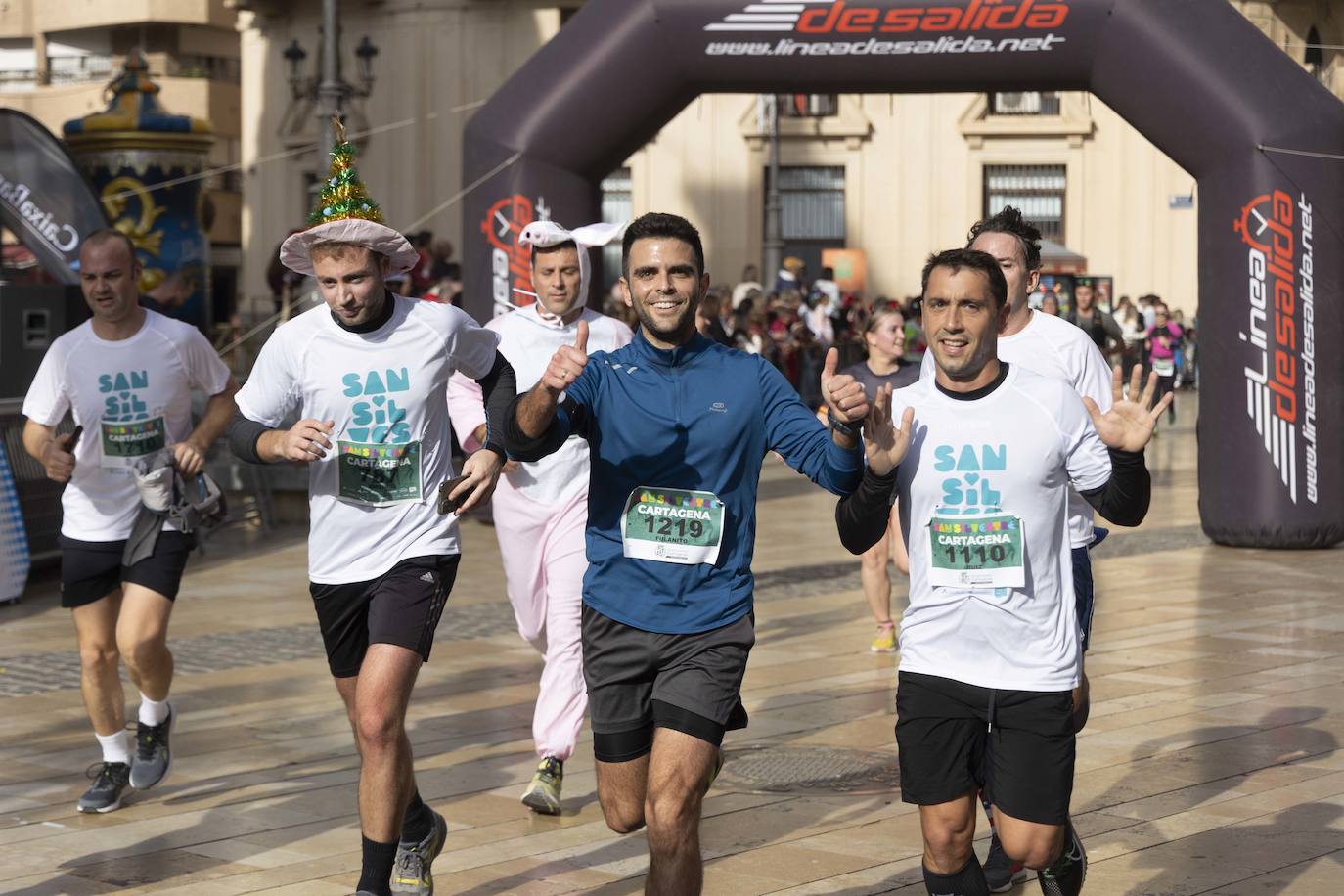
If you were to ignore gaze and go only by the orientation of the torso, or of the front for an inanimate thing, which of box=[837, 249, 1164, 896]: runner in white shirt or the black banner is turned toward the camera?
the runner in white shirt

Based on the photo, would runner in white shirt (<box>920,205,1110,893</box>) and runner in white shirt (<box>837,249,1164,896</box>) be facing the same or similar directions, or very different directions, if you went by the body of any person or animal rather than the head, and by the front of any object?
same or similar directions

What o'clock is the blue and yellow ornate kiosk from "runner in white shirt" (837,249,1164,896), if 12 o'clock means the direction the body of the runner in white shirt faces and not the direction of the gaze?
The blue and yellow ornate kiosk is roughly at 5 o'clock from the runner in white shirt.

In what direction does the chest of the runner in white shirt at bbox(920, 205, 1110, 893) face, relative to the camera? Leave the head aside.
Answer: toward the camera

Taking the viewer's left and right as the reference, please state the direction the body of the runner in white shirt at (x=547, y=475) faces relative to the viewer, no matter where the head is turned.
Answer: facing the viewer

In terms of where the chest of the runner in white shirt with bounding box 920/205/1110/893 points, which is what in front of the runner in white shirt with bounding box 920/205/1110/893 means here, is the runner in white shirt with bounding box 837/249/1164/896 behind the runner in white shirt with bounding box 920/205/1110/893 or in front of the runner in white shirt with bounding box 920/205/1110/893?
in front

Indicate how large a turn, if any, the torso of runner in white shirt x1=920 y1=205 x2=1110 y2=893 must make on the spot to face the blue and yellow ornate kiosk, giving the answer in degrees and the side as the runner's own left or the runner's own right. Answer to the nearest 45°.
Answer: approximately 135° to the runner's own right

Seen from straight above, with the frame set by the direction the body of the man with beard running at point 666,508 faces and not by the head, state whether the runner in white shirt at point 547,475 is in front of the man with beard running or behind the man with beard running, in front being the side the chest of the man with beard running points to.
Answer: behind

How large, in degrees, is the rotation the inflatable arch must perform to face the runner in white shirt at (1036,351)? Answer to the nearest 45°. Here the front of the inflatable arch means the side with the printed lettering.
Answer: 0° — it already faces them

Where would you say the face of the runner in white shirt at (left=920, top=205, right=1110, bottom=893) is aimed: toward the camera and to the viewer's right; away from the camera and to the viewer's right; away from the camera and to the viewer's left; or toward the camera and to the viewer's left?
toward the camera and to the viewer's left

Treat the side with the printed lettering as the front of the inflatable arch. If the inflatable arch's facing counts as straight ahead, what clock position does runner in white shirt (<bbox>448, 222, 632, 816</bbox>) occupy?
The runner in white shirt is roughly at 1 o'clock from the inflatable arch.

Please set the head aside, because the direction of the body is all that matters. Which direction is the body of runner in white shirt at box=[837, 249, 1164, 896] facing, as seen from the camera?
toward the camera

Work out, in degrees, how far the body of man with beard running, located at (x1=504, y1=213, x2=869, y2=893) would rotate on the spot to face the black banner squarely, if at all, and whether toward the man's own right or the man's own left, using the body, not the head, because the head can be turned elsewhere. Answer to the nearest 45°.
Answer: approximately 135° to the man's own right
